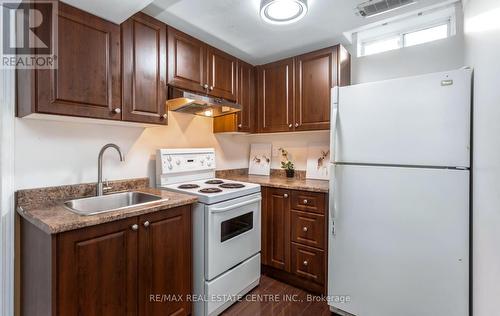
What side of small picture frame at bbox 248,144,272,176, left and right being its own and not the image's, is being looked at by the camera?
front

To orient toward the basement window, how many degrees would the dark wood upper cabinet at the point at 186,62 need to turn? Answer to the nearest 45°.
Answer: approximately 45° to its left

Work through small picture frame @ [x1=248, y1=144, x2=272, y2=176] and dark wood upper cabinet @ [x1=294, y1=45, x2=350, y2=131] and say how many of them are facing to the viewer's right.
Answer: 0

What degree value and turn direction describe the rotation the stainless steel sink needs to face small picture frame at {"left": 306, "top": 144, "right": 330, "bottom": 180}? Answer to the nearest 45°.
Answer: approximately 45° to its left

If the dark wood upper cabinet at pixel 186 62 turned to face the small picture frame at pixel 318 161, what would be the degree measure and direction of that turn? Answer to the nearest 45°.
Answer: approximately 45° to its left

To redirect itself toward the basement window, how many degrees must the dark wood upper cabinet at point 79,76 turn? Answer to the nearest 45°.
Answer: approximately 45° to its left

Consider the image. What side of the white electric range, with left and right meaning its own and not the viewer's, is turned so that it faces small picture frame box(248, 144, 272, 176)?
left

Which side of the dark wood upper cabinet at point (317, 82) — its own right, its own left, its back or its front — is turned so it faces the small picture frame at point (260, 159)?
right

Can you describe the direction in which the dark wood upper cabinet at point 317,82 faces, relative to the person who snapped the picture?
facing the viewer and to the left of the viewer

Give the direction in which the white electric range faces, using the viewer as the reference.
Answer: facing the viewer and to the right of the viewer

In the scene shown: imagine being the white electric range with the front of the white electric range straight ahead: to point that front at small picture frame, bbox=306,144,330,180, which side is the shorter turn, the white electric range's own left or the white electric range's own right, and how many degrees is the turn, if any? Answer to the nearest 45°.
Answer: approximately 90° to the white electric range's own left
